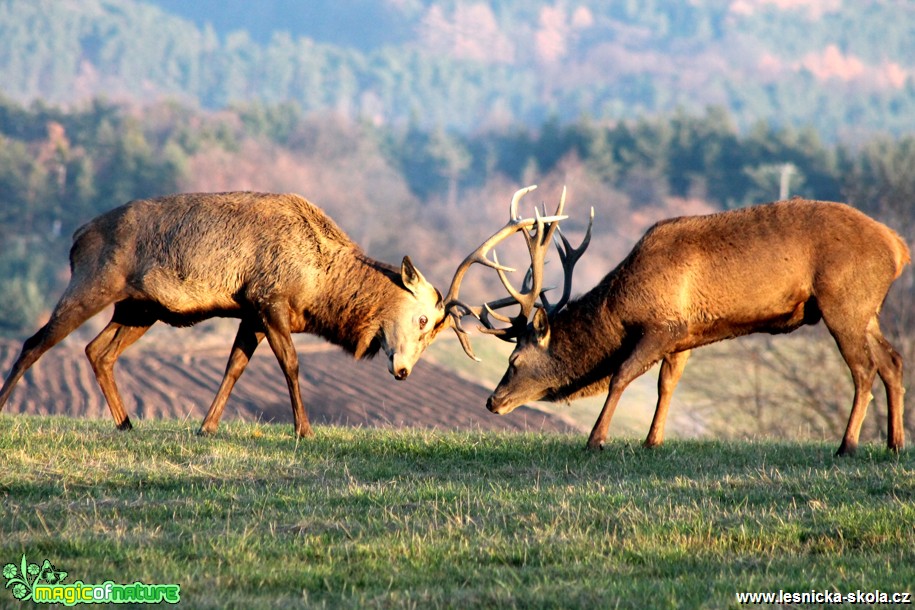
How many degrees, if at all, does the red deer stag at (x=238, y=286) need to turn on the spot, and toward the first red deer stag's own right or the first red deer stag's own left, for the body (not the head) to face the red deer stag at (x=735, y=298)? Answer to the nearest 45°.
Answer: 0° — it already faces it

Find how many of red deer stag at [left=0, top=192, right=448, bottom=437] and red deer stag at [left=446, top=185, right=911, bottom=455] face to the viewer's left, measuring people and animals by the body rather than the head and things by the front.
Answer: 1

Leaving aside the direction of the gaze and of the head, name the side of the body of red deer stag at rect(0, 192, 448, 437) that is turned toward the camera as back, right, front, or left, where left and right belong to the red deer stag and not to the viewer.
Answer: right

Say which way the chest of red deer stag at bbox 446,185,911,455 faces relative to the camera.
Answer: to the viewer's left

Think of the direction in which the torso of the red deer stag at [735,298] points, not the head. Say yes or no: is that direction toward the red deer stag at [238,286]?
yes

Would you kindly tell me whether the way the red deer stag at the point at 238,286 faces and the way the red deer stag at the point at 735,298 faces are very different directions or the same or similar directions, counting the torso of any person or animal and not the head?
very different directions

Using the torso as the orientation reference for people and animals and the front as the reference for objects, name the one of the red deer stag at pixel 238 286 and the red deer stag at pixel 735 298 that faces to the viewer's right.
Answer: the red deer stag at pixel 238 286
